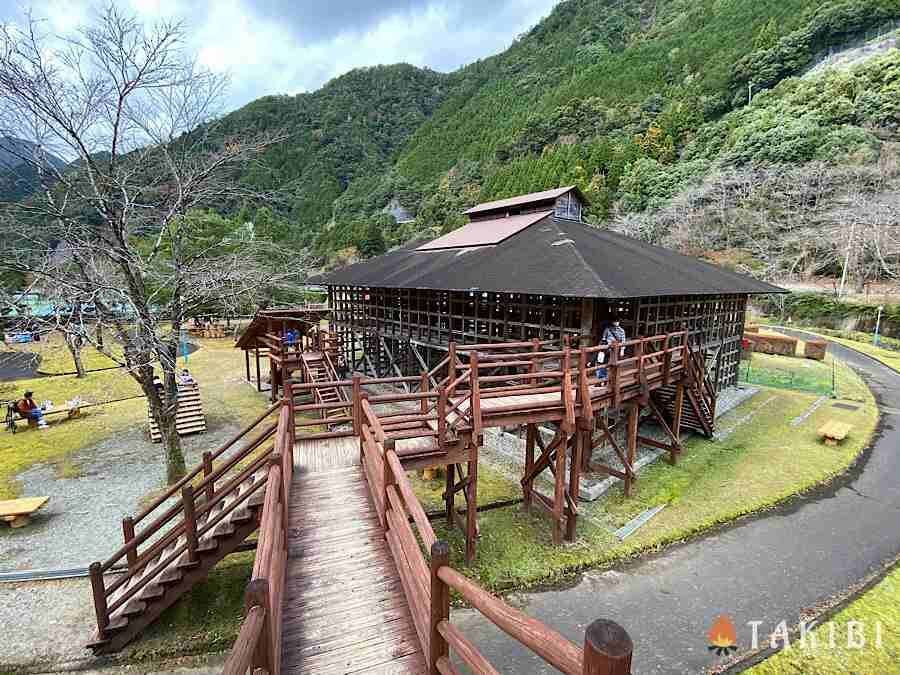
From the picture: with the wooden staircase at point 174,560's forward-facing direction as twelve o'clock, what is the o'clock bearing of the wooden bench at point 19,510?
The wooden bench is roughly at 2 o'clock from the wooden staircase.

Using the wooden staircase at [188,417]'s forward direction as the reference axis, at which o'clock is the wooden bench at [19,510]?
The wooden bench is roughly at 1 o'clock from the wooden staircase.

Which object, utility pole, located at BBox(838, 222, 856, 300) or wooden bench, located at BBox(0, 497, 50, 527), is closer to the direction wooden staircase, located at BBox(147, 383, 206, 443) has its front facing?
the wooden bench

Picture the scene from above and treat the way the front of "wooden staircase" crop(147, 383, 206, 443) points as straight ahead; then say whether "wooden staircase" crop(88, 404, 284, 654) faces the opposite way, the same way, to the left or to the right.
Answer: to the right

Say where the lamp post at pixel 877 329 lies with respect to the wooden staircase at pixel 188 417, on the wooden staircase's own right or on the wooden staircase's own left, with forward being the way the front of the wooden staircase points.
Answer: on the wooden staircase's own left

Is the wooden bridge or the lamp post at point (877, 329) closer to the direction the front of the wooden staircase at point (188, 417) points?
the wooden bridge

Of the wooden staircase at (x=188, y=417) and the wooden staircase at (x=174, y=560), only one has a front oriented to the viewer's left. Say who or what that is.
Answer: the wooden staircase at (x=174, y=560)

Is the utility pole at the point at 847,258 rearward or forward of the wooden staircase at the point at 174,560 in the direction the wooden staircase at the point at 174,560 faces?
rearward

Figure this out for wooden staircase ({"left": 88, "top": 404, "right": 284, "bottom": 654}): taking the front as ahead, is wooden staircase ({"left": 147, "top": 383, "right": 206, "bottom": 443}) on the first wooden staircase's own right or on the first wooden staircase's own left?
on the first wooden staircase's own right

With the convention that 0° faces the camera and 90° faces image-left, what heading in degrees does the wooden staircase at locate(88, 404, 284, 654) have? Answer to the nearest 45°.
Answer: approximately 90°

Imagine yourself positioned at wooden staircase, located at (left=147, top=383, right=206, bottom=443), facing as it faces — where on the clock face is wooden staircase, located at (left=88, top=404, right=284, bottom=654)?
wooden staircase, located at (left=88, top=404, right=284, bottom=654) is roughly at 12 o'clock from wooden staircase, located at (left=147, top=383, right=206, bottom=443).

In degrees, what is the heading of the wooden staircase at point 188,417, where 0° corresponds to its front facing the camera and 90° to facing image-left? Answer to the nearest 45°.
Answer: approximately 0°
